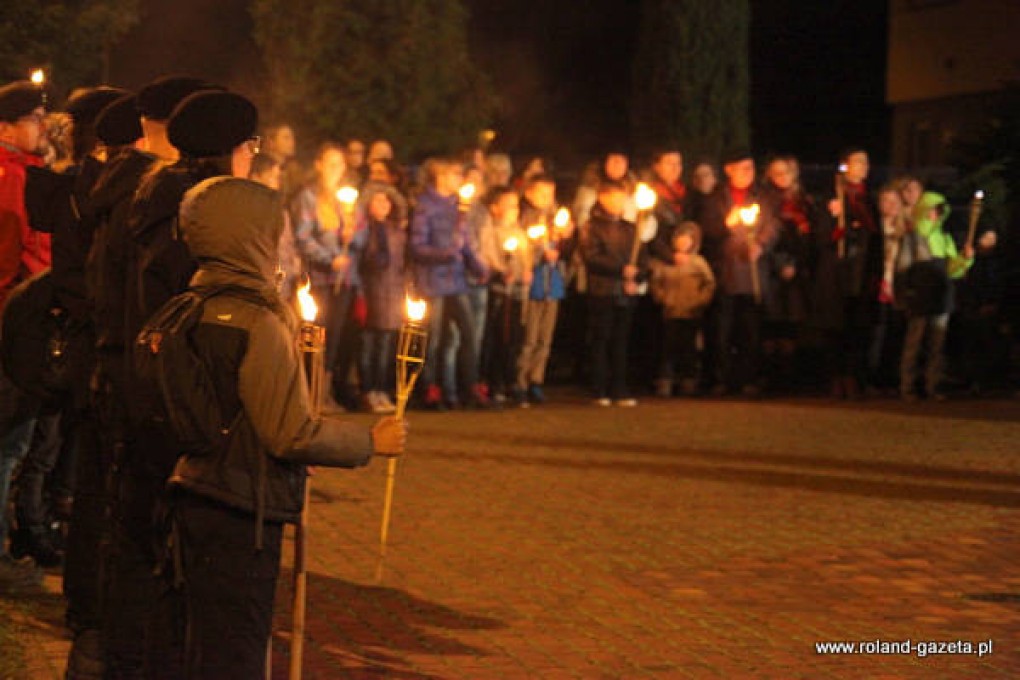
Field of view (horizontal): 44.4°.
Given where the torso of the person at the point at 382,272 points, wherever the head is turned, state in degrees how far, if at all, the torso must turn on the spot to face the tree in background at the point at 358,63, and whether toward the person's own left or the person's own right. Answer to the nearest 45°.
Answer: approximately 180°

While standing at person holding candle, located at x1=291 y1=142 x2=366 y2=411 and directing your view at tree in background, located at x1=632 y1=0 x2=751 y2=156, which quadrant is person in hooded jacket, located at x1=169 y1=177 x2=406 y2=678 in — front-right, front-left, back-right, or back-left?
back-right

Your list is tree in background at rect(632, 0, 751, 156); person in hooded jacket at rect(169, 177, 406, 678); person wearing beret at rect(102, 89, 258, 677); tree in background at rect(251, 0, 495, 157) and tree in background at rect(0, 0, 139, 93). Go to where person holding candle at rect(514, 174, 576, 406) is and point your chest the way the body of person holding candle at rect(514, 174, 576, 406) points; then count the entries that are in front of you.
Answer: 2

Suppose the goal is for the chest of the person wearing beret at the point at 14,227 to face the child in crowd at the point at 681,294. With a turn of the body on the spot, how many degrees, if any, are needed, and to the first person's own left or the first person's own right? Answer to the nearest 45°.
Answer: approximately 45° to the first person's own left

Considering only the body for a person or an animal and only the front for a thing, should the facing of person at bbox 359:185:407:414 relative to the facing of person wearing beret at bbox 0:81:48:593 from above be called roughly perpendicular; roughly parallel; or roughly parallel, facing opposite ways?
roughly perpendicular

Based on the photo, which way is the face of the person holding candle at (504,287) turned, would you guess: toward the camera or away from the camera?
toward the camera

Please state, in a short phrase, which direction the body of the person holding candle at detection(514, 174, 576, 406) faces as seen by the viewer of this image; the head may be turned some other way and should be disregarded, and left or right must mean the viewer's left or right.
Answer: facing the viewer

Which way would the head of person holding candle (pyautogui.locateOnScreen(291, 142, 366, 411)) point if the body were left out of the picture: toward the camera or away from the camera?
toward the camera

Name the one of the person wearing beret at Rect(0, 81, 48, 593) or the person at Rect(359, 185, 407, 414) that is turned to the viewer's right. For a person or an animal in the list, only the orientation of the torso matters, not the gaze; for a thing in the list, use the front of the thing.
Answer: the person wearing beret

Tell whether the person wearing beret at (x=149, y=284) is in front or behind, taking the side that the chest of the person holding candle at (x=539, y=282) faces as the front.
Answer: in front

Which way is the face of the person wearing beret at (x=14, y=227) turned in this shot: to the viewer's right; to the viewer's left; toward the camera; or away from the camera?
to the viewer's right

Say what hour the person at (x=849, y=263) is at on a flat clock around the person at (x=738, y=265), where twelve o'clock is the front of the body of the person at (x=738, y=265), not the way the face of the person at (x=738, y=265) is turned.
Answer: the person at (x=849, y=263) is roughly at 9 o'clock from the person at (x=738, y=265).

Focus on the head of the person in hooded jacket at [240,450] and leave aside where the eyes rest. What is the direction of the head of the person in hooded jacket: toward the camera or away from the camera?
away from the camera

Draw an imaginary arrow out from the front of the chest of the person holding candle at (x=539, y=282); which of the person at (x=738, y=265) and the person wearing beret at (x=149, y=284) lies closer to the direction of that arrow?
the person wearing beret

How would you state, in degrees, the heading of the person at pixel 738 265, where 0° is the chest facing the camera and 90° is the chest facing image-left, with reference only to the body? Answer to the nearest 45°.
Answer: approximately 0°

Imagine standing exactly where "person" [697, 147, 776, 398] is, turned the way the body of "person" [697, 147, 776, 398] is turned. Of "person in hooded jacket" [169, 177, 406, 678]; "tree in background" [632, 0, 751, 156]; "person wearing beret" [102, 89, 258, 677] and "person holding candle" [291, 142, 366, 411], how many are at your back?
1
